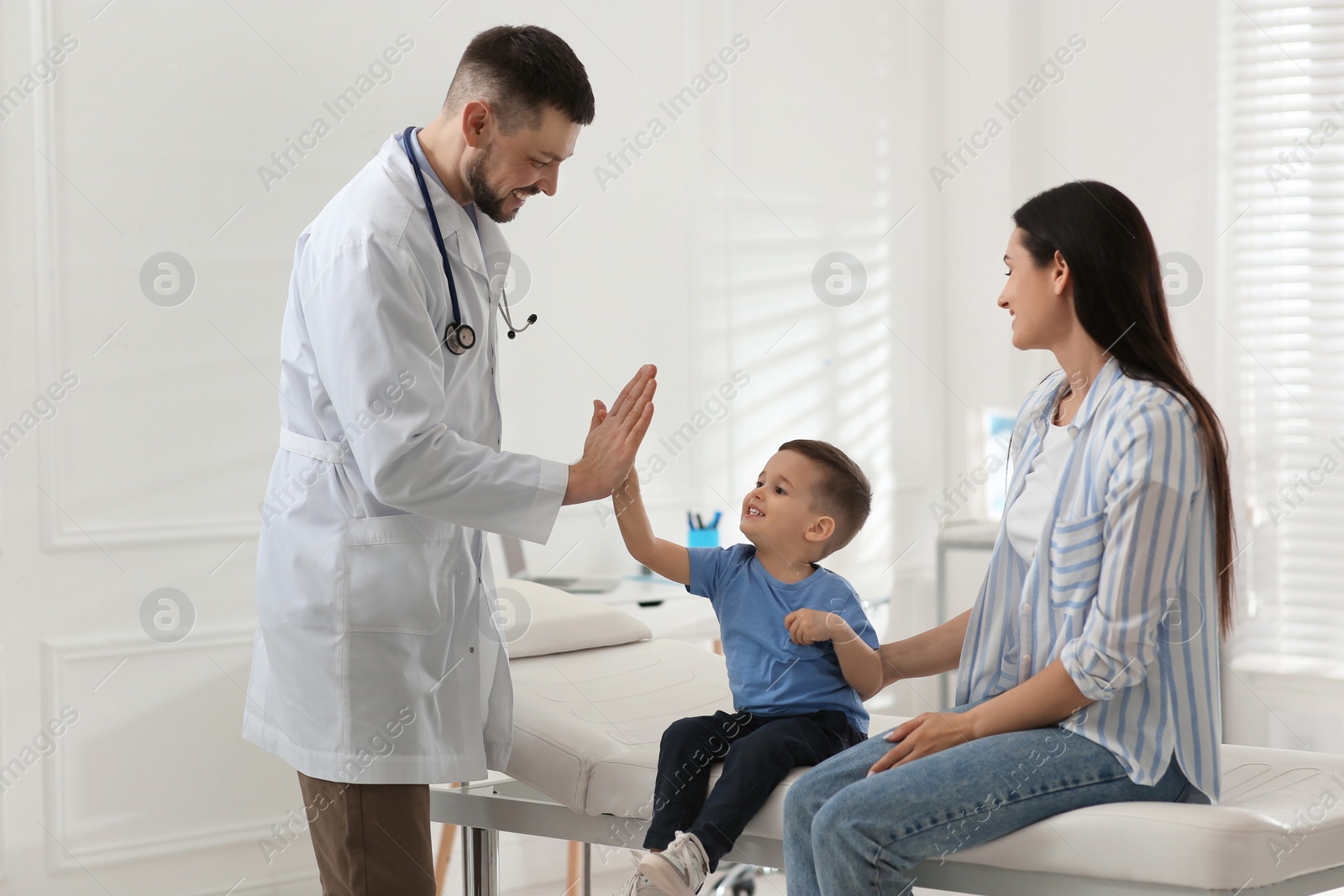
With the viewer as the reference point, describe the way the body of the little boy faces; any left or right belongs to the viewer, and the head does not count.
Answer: facing the viewer and to the left of the viewer

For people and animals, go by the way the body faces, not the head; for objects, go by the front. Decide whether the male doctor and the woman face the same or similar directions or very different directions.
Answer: very different directions

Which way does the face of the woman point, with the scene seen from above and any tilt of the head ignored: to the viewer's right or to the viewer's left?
to the viewer's left

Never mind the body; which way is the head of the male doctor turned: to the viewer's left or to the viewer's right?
to the viewer's right

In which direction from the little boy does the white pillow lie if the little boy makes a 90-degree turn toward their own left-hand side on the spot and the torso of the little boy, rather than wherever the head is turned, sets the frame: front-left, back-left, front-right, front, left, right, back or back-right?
back

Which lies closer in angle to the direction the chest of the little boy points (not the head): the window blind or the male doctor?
the male doctor

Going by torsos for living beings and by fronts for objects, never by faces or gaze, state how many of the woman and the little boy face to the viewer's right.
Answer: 0

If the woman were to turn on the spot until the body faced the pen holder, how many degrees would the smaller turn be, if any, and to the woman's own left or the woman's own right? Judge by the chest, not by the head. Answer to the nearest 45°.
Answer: approximately 45° to the woman's own right

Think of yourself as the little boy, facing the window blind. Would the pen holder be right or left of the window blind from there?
left

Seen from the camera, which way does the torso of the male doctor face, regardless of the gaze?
to the viewer's right

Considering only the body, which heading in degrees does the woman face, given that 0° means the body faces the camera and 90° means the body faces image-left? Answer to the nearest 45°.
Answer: approximately 90°

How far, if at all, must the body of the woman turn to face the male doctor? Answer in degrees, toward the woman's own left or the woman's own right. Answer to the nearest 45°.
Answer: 0° — they already face them

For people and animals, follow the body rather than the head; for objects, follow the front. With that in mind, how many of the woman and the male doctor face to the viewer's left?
1

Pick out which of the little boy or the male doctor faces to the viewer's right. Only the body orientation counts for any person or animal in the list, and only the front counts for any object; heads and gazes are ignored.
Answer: the male doctor
